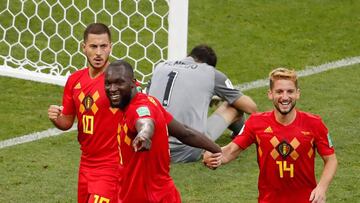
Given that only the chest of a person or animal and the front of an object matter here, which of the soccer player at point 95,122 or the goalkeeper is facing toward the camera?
the soccer player

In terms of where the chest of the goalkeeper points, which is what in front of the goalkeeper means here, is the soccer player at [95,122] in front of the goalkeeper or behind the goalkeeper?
behind

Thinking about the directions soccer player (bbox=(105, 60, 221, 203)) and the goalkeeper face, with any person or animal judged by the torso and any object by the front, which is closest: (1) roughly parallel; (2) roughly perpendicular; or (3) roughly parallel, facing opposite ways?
roughly parallel, facing opposite ways

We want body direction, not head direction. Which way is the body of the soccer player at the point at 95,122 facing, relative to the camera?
toward the camera

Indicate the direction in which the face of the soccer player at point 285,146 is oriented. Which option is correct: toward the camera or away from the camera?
toward the camera

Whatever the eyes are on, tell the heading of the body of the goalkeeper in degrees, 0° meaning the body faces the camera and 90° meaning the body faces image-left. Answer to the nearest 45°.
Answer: approximately 225°

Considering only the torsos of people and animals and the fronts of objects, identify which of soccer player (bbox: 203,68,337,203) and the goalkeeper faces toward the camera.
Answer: the soccer player

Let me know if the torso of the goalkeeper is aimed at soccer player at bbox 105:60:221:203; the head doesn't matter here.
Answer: no

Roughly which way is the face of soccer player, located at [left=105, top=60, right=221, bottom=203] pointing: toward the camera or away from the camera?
toward the camera

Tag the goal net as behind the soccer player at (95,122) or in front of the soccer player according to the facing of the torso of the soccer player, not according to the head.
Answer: behind

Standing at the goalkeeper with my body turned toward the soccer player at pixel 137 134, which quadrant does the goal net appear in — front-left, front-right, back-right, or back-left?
back-right

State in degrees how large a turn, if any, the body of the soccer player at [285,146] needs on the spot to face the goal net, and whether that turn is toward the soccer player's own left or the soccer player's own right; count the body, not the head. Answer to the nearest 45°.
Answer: approximately 135° to the soccer player's own right

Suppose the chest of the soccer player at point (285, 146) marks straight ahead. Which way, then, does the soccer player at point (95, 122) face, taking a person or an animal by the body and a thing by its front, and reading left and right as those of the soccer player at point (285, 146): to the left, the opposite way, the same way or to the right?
the same way

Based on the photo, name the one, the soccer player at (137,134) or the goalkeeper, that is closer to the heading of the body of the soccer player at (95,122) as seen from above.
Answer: the soccer player

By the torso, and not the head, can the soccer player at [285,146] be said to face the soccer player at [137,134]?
no
